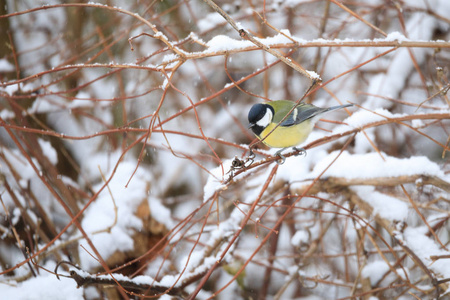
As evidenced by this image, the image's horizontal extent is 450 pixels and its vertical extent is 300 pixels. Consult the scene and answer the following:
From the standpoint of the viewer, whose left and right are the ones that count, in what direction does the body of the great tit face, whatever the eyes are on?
facing to the left of the viewer
